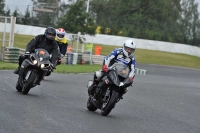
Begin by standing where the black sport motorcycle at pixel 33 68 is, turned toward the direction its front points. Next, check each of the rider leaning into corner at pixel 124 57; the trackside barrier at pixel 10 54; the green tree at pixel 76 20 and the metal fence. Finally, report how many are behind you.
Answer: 3

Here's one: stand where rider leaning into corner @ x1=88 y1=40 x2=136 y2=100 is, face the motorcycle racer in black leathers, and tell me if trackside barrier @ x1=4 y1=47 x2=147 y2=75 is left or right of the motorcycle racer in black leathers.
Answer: right

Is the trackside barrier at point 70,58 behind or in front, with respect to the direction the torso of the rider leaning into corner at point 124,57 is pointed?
behind

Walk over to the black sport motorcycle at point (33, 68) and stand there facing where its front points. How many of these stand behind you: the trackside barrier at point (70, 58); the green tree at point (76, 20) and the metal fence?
3

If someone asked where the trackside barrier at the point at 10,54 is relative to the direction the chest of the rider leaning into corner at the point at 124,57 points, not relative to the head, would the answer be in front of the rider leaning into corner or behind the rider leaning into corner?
behind

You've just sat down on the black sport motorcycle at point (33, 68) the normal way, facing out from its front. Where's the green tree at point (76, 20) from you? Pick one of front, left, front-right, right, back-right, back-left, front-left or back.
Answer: back

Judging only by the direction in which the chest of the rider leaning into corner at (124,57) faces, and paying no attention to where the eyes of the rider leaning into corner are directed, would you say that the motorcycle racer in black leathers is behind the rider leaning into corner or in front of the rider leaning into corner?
behind

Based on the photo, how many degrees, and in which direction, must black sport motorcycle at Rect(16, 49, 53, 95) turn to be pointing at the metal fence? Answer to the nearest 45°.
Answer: approximately 180°

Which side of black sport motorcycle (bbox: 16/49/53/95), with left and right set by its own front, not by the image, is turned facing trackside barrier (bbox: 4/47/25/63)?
back

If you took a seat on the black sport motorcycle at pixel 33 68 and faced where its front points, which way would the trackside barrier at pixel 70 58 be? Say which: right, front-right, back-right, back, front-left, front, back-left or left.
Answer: back
